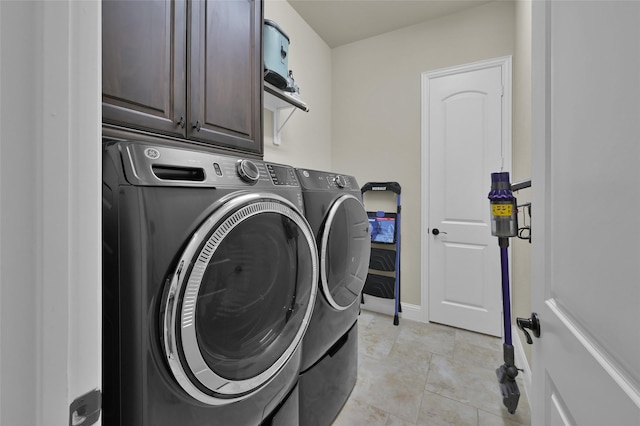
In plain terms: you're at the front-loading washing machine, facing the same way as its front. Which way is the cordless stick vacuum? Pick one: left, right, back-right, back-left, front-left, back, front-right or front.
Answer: front-left

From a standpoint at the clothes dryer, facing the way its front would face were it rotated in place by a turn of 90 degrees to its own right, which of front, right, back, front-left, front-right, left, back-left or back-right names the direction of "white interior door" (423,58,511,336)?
back

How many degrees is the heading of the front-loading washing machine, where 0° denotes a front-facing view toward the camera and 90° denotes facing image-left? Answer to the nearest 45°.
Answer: approximately 315°

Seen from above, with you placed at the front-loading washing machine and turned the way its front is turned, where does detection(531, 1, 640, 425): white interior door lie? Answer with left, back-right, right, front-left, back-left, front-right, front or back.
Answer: front

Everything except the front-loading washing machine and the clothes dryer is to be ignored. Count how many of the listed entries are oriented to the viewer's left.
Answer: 0

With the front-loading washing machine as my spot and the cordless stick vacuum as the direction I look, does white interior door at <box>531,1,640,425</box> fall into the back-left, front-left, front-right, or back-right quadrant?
front-right

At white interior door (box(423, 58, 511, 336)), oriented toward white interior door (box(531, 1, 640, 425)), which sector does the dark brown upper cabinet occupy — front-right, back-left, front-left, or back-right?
front-right

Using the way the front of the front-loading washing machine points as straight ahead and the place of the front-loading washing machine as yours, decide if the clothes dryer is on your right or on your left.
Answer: on your left

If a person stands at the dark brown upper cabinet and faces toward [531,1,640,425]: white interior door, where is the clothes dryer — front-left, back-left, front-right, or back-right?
front-left

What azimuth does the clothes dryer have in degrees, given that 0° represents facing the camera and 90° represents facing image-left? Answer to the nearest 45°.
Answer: approximately 315°

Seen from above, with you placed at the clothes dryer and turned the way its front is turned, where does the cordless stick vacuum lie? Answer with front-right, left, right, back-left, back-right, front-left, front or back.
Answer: front-left
